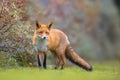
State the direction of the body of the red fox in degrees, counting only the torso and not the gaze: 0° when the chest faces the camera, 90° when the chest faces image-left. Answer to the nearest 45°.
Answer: approximately 45°
